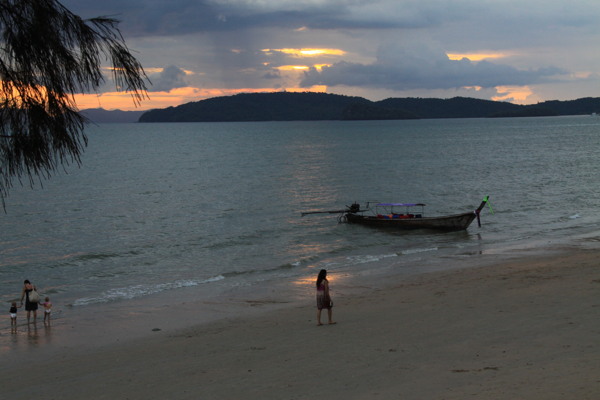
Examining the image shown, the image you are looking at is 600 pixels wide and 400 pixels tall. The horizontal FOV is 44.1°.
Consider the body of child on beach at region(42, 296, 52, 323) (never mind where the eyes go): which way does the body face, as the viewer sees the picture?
away from the camera

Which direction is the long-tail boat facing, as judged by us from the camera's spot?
facing to the right of the viewer

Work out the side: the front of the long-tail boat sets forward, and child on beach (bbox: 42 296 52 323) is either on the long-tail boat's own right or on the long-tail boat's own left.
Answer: on the long-tail boat's own right

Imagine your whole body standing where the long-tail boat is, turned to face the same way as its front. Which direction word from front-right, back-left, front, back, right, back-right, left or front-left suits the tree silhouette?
right

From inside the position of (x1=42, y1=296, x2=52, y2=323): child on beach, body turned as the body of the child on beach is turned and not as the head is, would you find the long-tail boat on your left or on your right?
on your right

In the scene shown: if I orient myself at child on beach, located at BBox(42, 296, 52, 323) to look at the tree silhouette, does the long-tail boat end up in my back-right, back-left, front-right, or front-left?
back-left

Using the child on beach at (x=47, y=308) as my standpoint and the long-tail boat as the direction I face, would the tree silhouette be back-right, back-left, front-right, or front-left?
back-right

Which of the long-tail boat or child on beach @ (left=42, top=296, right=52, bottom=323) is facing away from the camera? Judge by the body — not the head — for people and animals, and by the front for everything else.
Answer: the child on beach

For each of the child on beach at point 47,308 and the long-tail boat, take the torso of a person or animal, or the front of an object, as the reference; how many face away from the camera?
1
